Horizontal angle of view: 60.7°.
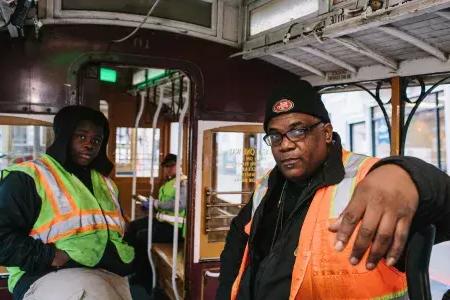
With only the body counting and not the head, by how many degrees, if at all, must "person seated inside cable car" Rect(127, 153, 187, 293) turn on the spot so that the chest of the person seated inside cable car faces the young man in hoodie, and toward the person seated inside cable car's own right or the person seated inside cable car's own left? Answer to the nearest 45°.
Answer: approximately 90° to the person seated inside cable car's own left

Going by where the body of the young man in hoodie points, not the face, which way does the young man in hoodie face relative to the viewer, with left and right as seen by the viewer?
facing the viewer and to the right of the viewer

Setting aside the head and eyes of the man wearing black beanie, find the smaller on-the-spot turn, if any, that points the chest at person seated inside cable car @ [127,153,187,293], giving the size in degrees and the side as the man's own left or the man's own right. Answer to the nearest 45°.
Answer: approximately 90° to the man's own right

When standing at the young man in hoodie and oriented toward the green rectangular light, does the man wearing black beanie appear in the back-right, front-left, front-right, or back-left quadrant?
back-right

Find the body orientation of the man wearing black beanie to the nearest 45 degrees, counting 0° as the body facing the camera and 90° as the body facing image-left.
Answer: approximately 45°

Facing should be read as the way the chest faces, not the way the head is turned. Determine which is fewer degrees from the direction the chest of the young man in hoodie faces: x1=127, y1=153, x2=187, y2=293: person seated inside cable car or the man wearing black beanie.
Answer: the man wearing black beanie

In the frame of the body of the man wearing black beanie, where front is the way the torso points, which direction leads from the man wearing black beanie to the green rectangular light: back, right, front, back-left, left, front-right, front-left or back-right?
right

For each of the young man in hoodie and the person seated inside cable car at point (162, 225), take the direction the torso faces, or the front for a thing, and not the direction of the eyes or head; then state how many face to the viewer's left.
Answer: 1

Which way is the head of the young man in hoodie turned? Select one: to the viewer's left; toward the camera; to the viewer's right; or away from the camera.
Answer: toward the camera

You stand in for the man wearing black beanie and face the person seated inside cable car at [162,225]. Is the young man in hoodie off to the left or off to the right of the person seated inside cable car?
left

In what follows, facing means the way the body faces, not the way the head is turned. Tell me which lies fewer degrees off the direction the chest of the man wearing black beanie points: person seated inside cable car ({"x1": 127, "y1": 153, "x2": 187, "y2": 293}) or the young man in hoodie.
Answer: the young man in hoodie

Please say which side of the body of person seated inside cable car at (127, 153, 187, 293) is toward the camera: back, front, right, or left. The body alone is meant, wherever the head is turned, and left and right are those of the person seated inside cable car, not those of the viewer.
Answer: left
